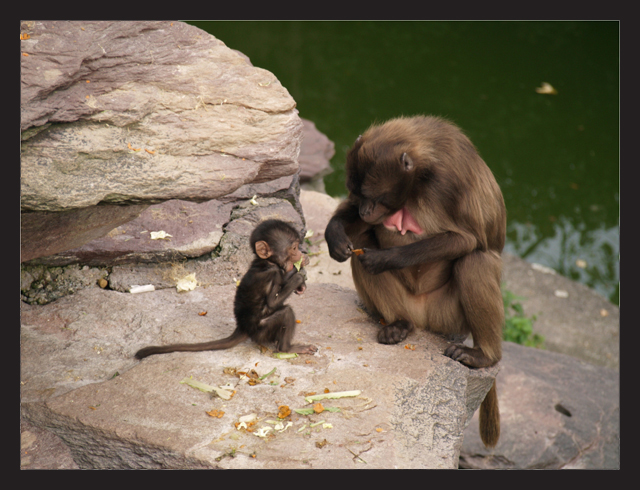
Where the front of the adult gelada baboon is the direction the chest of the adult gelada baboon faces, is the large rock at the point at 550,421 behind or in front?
behind

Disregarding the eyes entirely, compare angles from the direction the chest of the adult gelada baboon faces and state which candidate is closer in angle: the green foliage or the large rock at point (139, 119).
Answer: the large rock

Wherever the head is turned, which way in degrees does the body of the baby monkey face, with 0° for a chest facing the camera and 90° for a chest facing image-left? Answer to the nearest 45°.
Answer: approximately 270°

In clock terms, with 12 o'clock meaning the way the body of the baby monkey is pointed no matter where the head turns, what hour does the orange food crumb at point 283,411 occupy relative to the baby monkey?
The orange food crumb is roughly at 3 o'clock from the baby monkey.

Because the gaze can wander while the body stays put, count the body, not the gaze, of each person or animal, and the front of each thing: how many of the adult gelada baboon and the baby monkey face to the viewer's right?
1

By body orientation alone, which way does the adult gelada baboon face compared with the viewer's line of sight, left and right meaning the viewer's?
facing the viewer and to the left of the viewer
